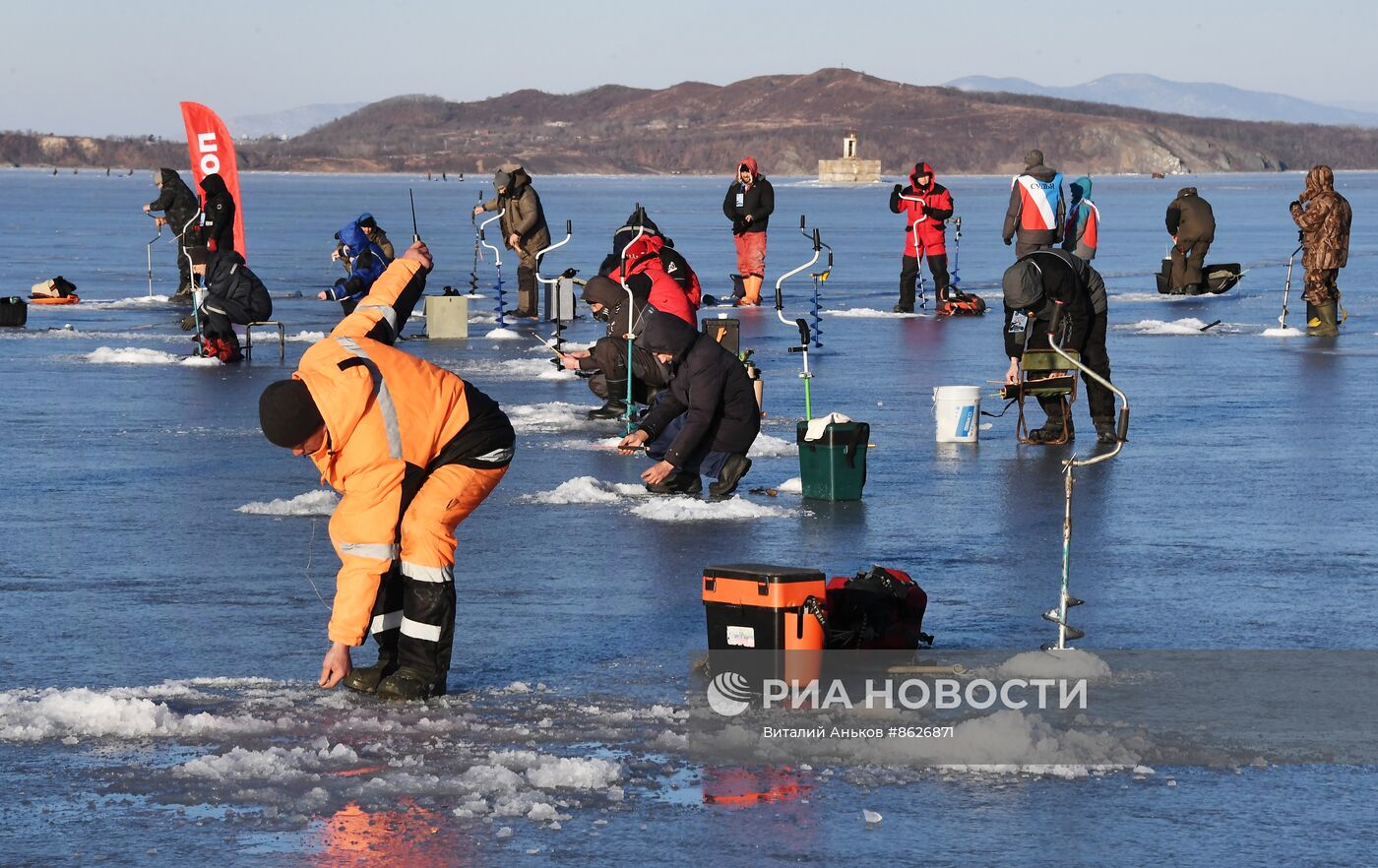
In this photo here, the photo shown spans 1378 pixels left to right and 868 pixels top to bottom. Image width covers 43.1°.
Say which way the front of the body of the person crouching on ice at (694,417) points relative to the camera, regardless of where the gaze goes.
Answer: to the viewer's left

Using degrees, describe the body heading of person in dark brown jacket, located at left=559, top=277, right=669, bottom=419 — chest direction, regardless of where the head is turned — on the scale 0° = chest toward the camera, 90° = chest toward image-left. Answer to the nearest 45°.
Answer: approximately 90°

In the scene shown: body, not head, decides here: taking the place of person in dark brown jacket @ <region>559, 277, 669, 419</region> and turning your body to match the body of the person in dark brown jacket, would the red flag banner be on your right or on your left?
on your right

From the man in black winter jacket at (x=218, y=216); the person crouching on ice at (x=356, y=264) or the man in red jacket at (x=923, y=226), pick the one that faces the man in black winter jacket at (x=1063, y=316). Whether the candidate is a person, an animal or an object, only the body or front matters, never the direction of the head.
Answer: the man in red jacket

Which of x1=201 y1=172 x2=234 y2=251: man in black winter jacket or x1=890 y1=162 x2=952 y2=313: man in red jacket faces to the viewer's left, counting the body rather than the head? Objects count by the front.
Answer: the man in black winter jacket

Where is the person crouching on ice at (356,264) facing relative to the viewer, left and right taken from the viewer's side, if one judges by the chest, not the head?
facing to the left of the viewer

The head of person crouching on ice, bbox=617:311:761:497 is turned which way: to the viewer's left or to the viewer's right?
to the viewer's left

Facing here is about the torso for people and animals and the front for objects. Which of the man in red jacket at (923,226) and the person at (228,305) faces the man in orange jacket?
the man in red jacket
